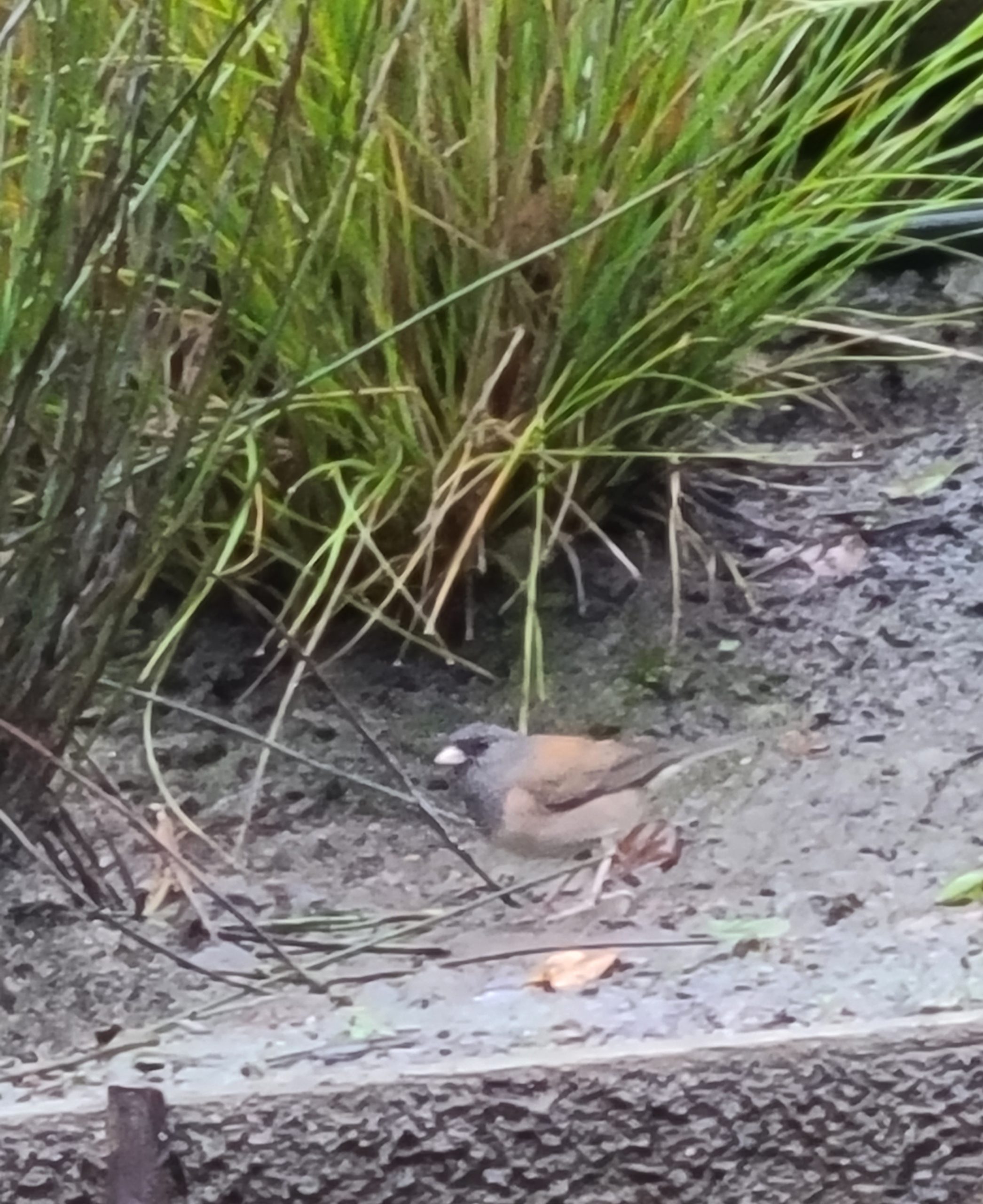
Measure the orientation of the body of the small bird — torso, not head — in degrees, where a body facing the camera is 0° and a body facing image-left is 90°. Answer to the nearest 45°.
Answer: approximately 90°

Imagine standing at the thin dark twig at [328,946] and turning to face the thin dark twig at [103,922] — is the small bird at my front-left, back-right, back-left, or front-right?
back-right
